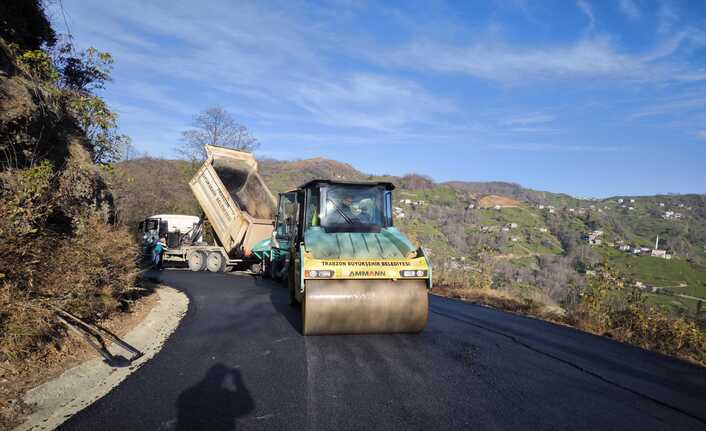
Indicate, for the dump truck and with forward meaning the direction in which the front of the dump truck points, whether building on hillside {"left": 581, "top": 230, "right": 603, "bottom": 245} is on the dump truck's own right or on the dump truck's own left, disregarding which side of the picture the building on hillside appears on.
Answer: on the dump truck's own right

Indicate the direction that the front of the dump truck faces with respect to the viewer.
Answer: facing away from the viewer and to the left of the viewer

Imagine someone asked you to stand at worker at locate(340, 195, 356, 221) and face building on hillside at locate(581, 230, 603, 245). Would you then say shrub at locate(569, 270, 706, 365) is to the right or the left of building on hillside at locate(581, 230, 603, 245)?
right

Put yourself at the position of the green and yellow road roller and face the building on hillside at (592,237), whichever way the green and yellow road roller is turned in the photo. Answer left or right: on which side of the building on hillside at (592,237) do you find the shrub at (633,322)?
right

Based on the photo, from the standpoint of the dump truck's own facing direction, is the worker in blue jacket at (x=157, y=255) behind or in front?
in front

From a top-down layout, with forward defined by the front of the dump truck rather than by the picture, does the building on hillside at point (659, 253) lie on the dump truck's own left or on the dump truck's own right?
on the dump truck's own right

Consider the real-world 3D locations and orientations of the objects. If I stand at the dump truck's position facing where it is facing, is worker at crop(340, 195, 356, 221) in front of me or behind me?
behind

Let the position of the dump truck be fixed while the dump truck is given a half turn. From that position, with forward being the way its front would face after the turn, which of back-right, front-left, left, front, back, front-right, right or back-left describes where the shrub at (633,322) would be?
front

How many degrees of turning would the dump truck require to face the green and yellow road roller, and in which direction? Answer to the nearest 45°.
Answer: approximately 135° to its left
